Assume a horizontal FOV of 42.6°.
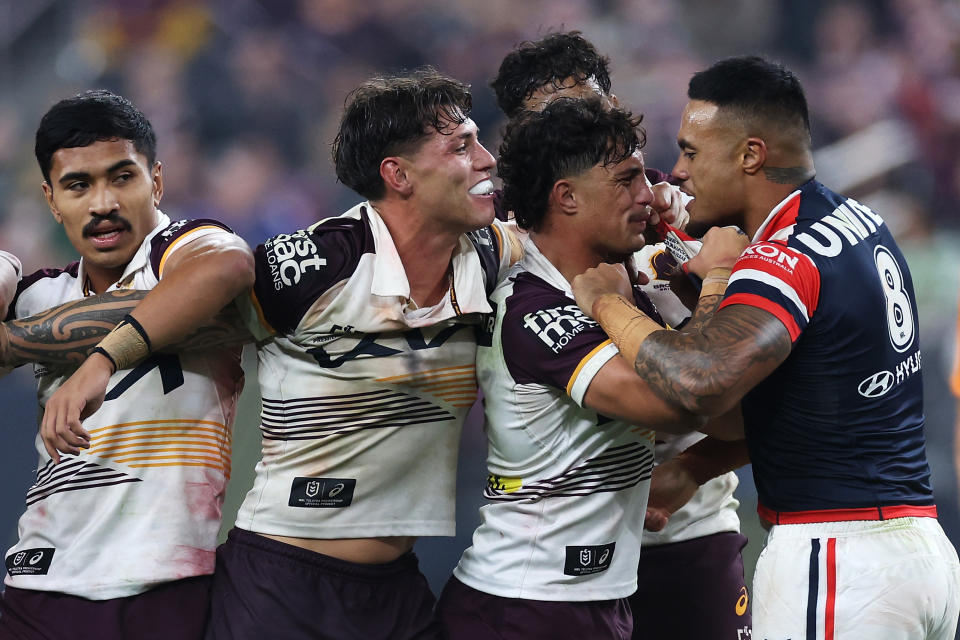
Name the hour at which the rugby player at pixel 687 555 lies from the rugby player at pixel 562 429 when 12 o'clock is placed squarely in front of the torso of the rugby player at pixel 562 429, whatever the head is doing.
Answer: the rugby player at pixel 687 555 is roughly at 10 o'clock from the rugby player at pixel 562 429.

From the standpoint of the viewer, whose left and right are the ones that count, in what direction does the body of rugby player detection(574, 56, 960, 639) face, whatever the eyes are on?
facing away from the viewer and to the left of the viewer

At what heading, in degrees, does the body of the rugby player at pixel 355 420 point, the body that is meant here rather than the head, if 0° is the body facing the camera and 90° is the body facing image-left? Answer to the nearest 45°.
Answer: approximately 315°

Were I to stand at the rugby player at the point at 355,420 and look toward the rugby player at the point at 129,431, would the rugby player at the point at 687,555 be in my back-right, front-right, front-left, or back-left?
back-right

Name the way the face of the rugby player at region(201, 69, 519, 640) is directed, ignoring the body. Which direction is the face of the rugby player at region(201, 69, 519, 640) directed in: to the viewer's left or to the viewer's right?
to the viewer's right

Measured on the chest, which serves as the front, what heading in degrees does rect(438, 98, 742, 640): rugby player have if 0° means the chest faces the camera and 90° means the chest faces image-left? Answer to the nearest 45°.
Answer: approximately 270°

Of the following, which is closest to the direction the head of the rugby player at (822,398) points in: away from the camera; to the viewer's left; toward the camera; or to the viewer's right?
to the viewer's left

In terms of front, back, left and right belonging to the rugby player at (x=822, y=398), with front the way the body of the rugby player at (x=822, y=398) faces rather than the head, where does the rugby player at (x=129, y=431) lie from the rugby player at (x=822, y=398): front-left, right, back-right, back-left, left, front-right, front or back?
front-left
